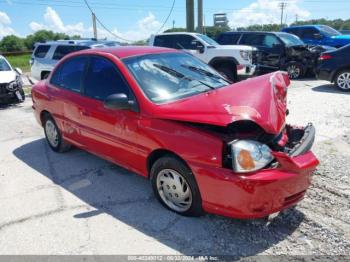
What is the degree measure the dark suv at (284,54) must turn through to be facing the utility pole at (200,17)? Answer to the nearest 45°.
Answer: approximately 180°

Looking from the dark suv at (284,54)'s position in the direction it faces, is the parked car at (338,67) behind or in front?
in front
